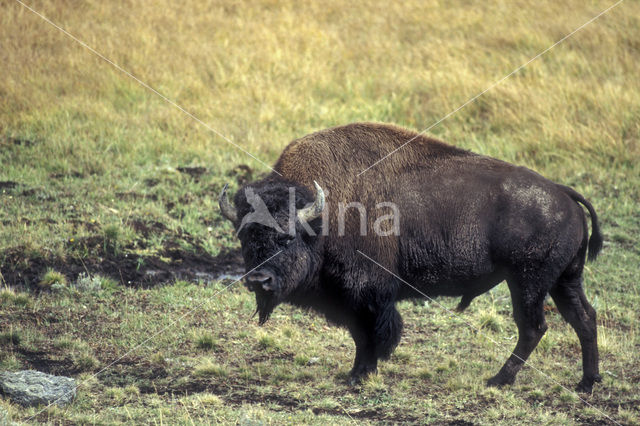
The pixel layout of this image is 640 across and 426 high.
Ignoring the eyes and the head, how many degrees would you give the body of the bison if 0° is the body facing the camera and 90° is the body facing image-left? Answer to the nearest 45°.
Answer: approximately 90°

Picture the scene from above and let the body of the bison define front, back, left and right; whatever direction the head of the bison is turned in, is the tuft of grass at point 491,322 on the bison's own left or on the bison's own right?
on the bison's own right

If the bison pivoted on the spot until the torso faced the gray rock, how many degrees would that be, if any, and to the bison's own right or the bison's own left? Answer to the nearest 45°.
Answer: approximately 45° to the bison's own left

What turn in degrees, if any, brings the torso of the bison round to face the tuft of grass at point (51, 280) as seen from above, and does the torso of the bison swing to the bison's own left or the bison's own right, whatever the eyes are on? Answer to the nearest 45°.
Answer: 0° — it already faces it

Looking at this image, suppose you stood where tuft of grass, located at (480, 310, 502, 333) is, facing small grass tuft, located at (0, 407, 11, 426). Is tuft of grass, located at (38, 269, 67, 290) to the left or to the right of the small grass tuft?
right

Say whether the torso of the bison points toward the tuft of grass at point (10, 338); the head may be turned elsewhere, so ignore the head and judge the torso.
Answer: yes

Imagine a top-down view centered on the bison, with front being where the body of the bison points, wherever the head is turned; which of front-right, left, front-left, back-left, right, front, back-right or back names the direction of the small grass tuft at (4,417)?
front-left

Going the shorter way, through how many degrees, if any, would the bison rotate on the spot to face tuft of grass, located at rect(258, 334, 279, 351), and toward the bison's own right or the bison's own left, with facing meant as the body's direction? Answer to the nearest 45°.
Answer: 0° — it already faces it
